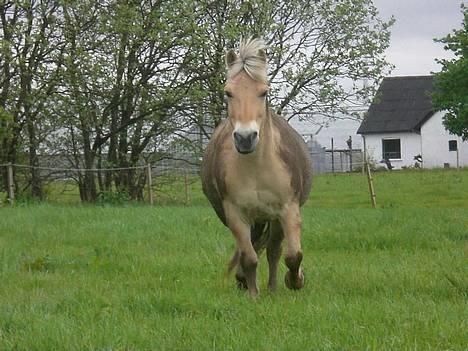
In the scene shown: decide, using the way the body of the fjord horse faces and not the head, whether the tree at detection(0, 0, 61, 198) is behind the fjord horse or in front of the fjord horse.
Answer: behind

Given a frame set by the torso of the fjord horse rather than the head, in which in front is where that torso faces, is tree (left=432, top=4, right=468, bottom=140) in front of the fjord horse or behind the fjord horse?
behind

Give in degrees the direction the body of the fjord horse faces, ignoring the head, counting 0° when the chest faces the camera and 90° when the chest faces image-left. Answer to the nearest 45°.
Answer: approximately 0°

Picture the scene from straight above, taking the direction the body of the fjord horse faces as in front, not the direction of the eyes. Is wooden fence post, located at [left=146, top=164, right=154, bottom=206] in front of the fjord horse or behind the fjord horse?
behind

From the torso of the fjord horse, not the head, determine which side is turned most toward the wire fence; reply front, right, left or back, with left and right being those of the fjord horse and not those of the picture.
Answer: back

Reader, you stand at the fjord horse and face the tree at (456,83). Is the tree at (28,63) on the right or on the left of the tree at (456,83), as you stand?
left
